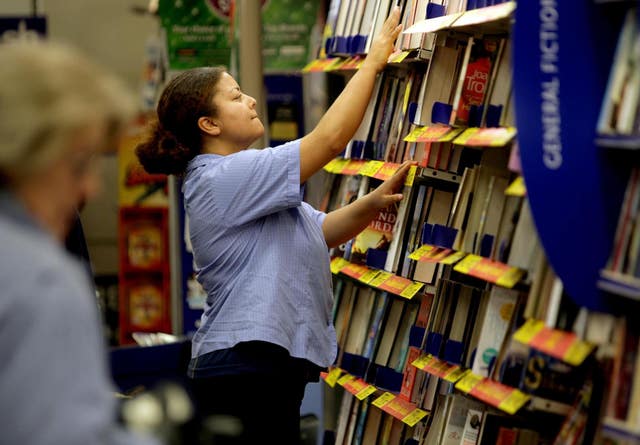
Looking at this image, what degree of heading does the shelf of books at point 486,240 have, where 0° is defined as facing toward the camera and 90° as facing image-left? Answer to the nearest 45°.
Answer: approximately 45°

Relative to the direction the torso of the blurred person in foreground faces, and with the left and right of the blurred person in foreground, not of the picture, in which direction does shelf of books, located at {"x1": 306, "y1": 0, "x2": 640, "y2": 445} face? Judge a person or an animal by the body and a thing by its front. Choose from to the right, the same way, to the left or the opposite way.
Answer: the opposite way

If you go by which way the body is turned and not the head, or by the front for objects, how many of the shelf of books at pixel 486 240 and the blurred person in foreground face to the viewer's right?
1

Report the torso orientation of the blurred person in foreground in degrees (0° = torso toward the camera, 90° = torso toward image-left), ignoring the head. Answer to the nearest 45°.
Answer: approximately 270°
